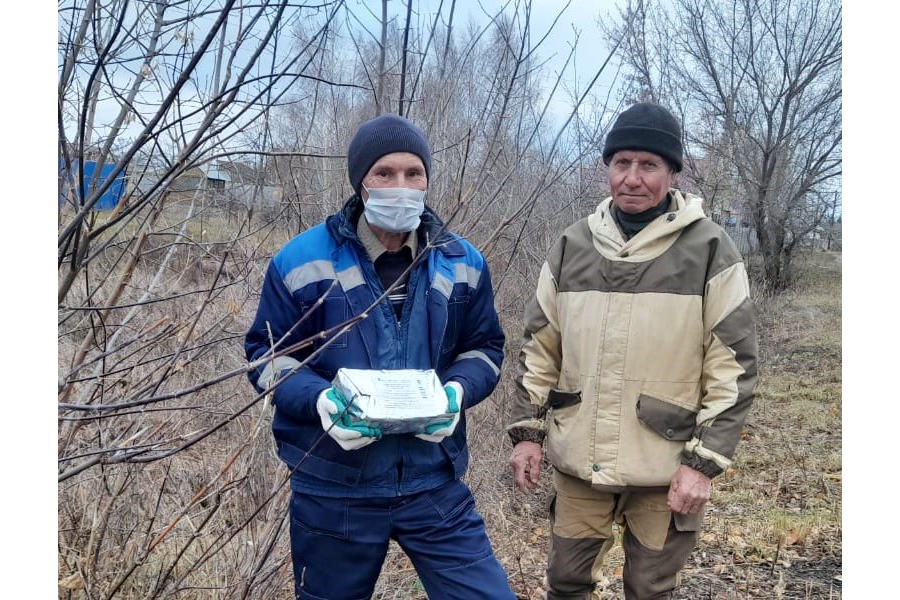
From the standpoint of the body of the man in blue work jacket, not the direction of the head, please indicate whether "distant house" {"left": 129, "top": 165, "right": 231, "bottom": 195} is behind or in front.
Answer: behind

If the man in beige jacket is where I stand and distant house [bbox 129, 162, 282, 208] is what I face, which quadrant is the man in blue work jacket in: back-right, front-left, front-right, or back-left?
front-left

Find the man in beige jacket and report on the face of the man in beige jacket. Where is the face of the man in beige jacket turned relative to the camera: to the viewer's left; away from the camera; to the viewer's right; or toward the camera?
toward the camera

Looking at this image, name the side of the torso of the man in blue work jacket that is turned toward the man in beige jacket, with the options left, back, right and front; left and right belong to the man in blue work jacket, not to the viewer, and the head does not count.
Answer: left

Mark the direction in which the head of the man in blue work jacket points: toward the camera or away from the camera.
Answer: toward the camera

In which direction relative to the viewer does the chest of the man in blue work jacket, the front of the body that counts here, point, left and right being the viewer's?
facing the viewer

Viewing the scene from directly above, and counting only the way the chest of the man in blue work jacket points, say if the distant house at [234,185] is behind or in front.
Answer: behind
